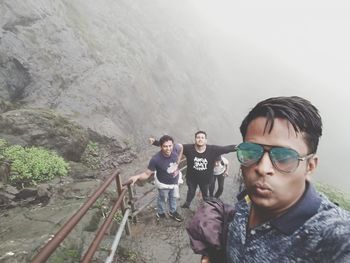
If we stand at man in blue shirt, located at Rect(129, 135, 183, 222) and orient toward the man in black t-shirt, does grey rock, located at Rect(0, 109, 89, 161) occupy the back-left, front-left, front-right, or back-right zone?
back-left

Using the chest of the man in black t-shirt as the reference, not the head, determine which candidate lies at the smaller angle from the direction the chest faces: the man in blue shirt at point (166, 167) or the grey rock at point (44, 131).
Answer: the man in blue shirt

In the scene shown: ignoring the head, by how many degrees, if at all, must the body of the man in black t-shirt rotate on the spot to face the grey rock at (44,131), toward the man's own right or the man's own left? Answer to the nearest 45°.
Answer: approximately 135° to the man's own right

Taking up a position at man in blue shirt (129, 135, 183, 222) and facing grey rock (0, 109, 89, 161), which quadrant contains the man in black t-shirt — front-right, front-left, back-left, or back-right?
back-right

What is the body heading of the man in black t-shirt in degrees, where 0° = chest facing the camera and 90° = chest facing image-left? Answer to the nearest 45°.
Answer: approximately 0°

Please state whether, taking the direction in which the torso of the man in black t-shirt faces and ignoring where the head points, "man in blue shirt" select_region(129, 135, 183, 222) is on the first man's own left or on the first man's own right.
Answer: on the first man's own right
